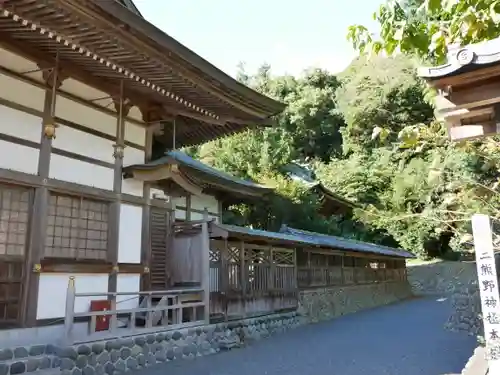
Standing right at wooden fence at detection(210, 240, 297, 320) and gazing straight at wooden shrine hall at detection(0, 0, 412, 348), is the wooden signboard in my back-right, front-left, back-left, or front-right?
front-left

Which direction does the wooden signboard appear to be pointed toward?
toward the camera

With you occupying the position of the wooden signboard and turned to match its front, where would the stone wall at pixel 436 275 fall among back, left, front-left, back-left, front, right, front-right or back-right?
back

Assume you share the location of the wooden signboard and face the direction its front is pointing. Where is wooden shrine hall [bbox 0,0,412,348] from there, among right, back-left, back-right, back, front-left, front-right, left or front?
right

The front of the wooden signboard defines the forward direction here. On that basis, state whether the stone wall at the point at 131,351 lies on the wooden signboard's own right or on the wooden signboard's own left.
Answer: on the wooden signboard's own right

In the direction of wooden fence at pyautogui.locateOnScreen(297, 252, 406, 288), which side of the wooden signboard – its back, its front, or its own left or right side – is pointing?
back

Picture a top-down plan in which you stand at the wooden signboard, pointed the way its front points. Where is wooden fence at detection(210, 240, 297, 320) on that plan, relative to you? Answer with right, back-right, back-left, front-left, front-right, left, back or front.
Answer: back-right

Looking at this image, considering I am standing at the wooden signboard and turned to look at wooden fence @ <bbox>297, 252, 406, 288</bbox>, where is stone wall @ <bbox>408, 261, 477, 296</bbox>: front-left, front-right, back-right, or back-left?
front-right
